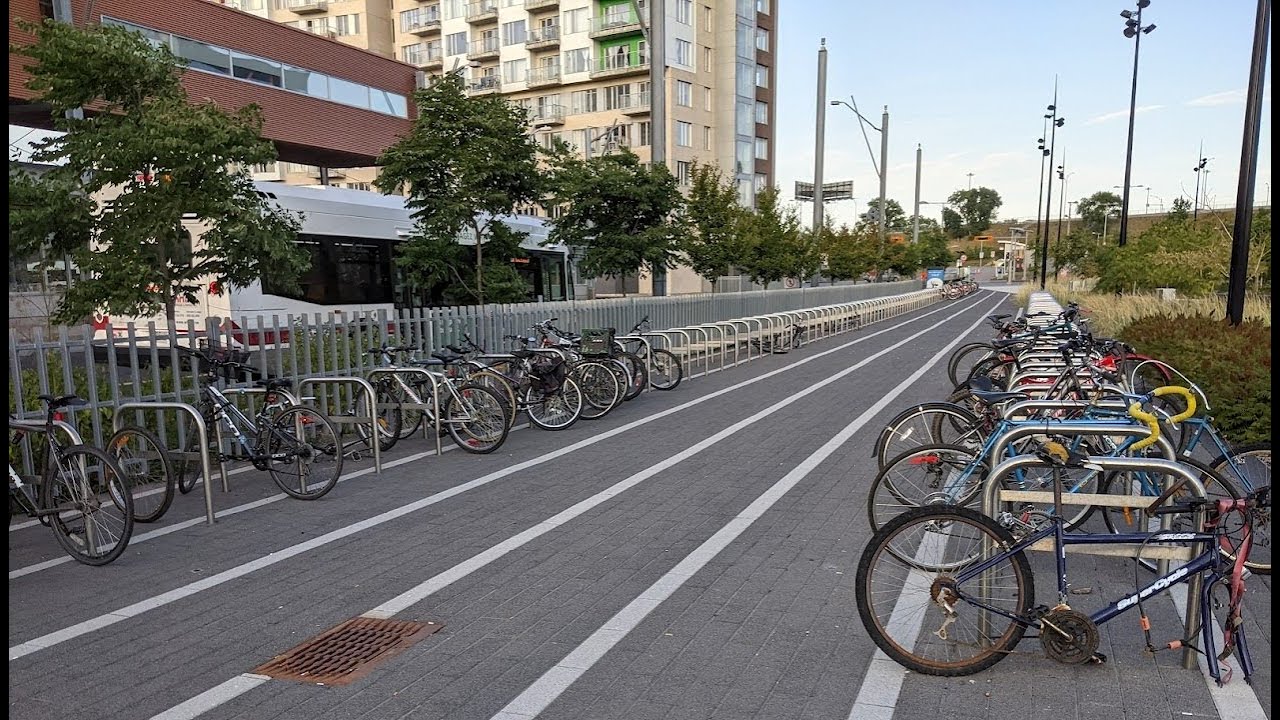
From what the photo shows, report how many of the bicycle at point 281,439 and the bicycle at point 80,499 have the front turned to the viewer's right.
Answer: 0

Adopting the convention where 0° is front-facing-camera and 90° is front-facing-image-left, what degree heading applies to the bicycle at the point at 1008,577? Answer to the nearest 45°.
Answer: approximately 270°

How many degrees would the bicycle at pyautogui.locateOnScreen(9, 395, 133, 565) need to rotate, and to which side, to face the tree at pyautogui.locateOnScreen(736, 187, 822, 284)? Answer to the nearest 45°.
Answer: approximately 90° to its right

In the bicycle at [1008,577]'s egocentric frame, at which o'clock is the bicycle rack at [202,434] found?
The bicycle rack is roughly at 6 o'clock from the bicycle.

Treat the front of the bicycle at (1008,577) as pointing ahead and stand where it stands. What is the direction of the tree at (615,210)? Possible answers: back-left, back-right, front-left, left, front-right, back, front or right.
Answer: back-left

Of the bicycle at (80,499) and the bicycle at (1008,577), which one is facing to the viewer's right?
the bicycle at (1008,577)

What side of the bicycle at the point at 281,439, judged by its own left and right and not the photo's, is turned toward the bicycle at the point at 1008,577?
back

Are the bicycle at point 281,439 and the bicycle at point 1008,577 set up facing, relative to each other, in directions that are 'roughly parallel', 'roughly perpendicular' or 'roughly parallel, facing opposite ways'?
roughly parallel, facing opposite ways

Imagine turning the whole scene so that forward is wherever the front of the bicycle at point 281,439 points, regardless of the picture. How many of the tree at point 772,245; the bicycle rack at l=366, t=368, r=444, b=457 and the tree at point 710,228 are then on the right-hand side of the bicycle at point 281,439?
3

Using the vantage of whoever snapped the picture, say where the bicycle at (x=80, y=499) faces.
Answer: facing away from the viewer and to the left of the viewer

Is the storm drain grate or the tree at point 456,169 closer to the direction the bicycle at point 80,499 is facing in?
the tree

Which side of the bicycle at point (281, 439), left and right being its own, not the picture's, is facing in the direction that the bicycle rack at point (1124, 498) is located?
back

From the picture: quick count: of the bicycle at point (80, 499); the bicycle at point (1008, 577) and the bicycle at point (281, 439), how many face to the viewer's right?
1

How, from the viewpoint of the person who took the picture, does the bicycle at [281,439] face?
facing away from the viewer and to the left of the viewer

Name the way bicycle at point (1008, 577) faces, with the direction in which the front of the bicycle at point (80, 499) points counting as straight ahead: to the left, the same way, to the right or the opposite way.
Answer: the opposite way

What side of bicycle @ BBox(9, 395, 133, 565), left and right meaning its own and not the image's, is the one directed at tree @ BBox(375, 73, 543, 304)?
right

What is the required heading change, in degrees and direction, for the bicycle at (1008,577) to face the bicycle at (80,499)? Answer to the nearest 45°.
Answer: approximately 180°

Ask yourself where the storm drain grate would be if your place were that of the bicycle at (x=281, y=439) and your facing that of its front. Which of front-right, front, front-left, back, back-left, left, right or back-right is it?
back-left

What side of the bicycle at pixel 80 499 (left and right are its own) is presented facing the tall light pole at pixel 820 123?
right
